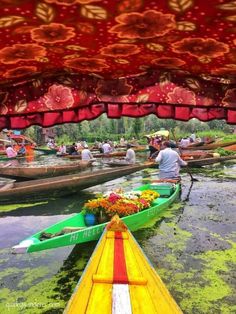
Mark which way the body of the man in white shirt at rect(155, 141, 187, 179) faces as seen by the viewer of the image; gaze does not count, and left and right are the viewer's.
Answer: facing away from the viewer
